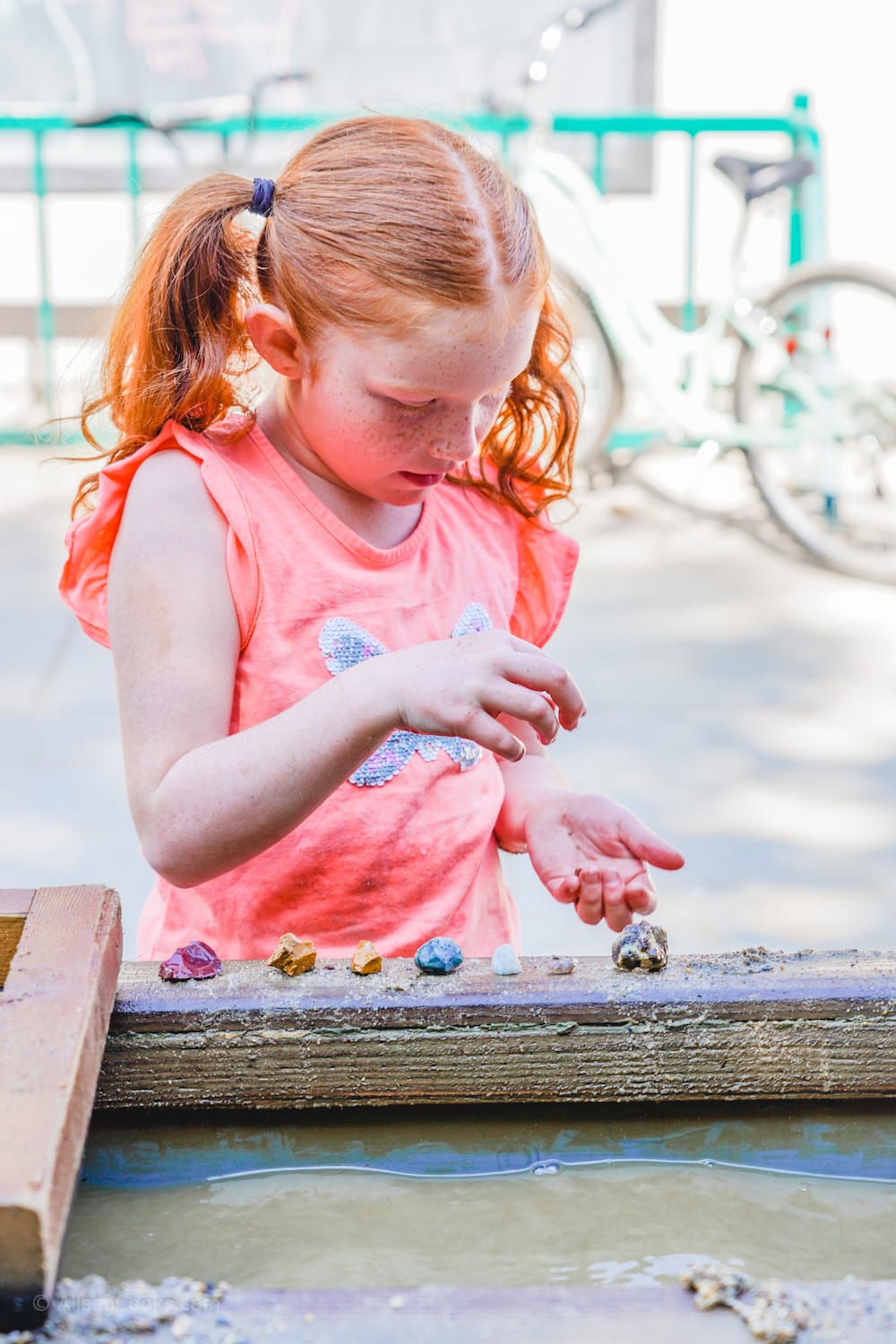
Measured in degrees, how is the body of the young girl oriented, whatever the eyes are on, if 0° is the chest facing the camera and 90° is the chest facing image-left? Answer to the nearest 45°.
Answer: approximately 315°

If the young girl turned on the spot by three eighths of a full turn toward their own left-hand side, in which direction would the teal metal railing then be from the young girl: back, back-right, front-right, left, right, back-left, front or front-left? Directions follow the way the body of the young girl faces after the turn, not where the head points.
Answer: front
